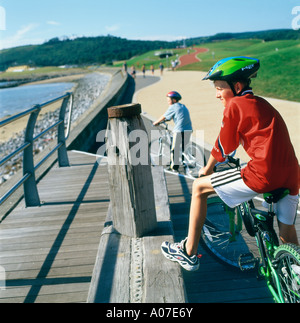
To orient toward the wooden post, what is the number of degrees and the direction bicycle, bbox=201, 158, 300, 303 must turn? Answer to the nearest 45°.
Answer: approximately 45° to its left

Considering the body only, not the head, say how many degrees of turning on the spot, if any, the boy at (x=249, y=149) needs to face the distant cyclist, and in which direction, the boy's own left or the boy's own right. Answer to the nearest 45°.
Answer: approximately 45° to the boy's own right

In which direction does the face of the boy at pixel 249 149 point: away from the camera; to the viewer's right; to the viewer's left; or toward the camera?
to the viewer's left

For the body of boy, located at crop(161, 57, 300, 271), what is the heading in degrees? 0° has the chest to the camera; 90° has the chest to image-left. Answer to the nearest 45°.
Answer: approximately 135°

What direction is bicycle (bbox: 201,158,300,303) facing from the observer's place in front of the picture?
facing away from the viewer and to the left of the viewer
